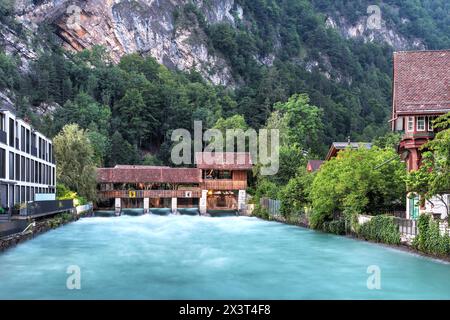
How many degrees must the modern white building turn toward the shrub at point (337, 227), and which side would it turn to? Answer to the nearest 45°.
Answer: approximately 45° to its right

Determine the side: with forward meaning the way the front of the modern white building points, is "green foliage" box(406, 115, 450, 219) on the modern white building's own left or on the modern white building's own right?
on the modern white building's own right

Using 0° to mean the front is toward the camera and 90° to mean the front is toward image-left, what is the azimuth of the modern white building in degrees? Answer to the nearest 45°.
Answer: approximately 270°

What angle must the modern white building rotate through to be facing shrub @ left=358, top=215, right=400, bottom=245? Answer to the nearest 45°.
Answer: approximately 45° to its right

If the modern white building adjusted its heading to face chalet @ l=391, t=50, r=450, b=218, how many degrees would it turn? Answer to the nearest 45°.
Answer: approximately 45° to its right

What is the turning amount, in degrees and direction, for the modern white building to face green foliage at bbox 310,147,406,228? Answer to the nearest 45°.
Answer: approximately 45° to its right

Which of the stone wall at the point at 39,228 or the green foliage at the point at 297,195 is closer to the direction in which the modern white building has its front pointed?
the green foliage

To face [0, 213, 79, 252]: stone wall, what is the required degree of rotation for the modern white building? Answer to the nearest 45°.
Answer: approximately 90° to its right

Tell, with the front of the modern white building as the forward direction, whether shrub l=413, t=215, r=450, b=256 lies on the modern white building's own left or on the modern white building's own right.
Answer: on the modern white building's own right

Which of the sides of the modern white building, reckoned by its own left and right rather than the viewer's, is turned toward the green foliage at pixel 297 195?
front
